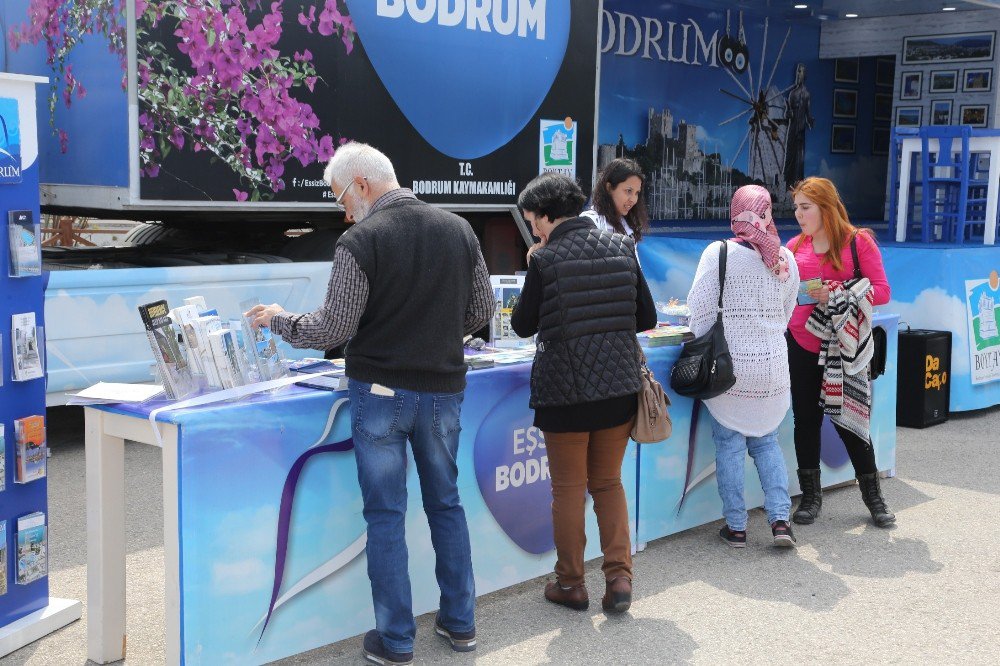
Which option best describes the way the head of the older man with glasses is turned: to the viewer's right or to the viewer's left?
to the viewer's left

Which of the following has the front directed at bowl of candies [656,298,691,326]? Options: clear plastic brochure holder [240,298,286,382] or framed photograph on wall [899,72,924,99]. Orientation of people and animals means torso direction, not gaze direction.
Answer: the framed photograph on wall

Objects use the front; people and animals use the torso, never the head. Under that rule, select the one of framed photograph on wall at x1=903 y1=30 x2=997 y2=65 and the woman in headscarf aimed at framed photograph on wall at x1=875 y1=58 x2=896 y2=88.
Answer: the woman in headscarf

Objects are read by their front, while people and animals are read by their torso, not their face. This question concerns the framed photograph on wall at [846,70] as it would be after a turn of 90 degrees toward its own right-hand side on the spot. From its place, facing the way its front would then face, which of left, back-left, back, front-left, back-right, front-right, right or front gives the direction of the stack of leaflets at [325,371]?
left

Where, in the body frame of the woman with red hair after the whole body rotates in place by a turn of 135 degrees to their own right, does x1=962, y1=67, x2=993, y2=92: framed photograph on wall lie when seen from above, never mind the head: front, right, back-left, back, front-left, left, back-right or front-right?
front

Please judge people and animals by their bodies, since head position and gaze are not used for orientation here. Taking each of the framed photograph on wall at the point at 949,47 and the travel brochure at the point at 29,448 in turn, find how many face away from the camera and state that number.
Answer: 0

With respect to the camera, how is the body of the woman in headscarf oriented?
away from the camera

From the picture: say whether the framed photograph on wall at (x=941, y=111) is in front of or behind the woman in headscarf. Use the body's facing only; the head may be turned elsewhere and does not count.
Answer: in front

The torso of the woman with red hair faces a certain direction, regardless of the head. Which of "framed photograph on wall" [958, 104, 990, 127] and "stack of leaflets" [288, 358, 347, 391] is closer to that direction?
the stack of leaflets

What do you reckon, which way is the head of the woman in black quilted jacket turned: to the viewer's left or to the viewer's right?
to the viewer's left

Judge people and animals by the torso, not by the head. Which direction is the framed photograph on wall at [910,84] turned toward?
toward the camera

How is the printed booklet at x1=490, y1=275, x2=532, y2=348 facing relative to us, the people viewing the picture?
facing the viewer

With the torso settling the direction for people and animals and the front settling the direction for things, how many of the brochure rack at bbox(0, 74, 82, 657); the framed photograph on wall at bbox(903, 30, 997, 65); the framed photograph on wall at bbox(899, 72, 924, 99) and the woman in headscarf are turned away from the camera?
1

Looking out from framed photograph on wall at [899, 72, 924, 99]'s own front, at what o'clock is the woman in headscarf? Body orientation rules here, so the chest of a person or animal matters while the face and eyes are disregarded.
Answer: The woman in headscarf is roughly at 12 o'clock from the framed photograph on wall.

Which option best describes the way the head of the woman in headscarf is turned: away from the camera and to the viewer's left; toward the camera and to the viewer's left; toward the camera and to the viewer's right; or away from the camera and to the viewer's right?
away from the camera and to the viewer's right

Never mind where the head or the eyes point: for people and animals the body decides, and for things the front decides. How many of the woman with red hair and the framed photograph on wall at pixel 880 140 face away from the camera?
0

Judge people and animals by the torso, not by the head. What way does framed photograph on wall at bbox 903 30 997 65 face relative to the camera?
toward the camera
